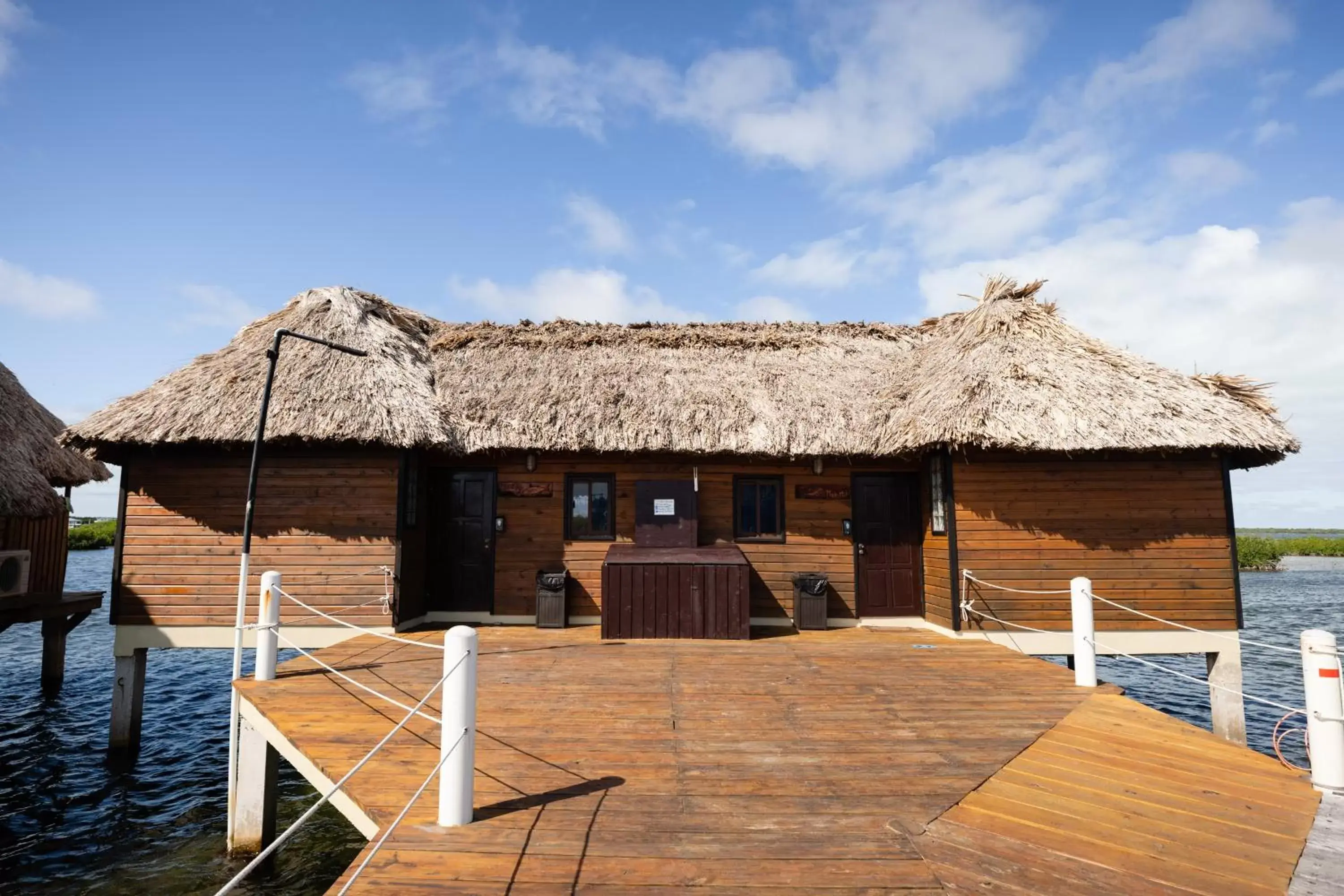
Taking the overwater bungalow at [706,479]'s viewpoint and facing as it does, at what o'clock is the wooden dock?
The wooden dock is roughly at 12 o'clock from the overwater bungalow.

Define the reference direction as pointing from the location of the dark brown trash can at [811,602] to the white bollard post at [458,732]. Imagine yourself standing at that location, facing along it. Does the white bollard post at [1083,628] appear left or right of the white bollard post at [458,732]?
left

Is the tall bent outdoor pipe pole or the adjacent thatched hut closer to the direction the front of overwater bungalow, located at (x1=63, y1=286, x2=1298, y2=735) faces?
the tall bent outdoor pipe pole

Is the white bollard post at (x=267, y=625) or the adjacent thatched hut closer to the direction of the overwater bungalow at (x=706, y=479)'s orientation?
the white bollard post

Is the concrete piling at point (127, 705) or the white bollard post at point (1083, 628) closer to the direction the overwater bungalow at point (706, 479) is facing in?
the white bollard post

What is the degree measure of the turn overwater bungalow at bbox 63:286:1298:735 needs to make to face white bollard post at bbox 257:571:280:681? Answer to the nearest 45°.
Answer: approximately 45° to its right

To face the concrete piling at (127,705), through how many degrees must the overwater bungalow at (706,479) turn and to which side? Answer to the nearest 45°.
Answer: approximately 90° to its right

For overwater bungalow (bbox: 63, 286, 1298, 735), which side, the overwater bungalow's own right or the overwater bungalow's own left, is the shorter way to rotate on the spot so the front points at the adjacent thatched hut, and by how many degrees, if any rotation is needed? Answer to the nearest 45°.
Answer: approximately 90° to the overwater bungalow's own right

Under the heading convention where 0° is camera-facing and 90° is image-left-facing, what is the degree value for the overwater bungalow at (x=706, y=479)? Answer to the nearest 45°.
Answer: approximately 0°
